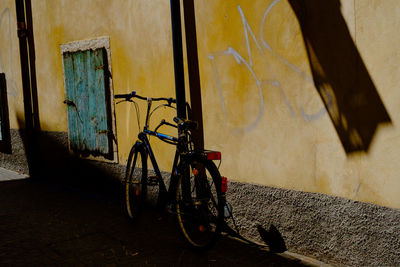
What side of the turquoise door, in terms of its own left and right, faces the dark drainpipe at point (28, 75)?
right

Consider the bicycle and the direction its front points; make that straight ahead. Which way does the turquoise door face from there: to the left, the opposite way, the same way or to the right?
to the left

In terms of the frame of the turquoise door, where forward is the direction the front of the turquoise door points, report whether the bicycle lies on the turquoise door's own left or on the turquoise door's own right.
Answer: on the turquoise door's own left

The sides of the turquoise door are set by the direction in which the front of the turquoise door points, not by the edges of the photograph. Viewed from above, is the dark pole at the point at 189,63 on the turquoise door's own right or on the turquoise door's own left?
on the turquoise door's own left

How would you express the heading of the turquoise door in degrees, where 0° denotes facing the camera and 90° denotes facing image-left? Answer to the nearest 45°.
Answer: approximately 45°

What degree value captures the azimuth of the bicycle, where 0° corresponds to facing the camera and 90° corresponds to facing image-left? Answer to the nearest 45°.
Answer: approximately 135°
